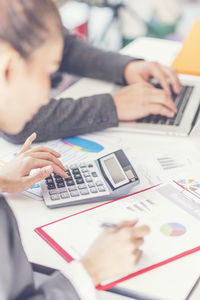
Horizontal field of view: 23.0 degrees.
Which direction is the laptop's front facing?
to the viewer's left
